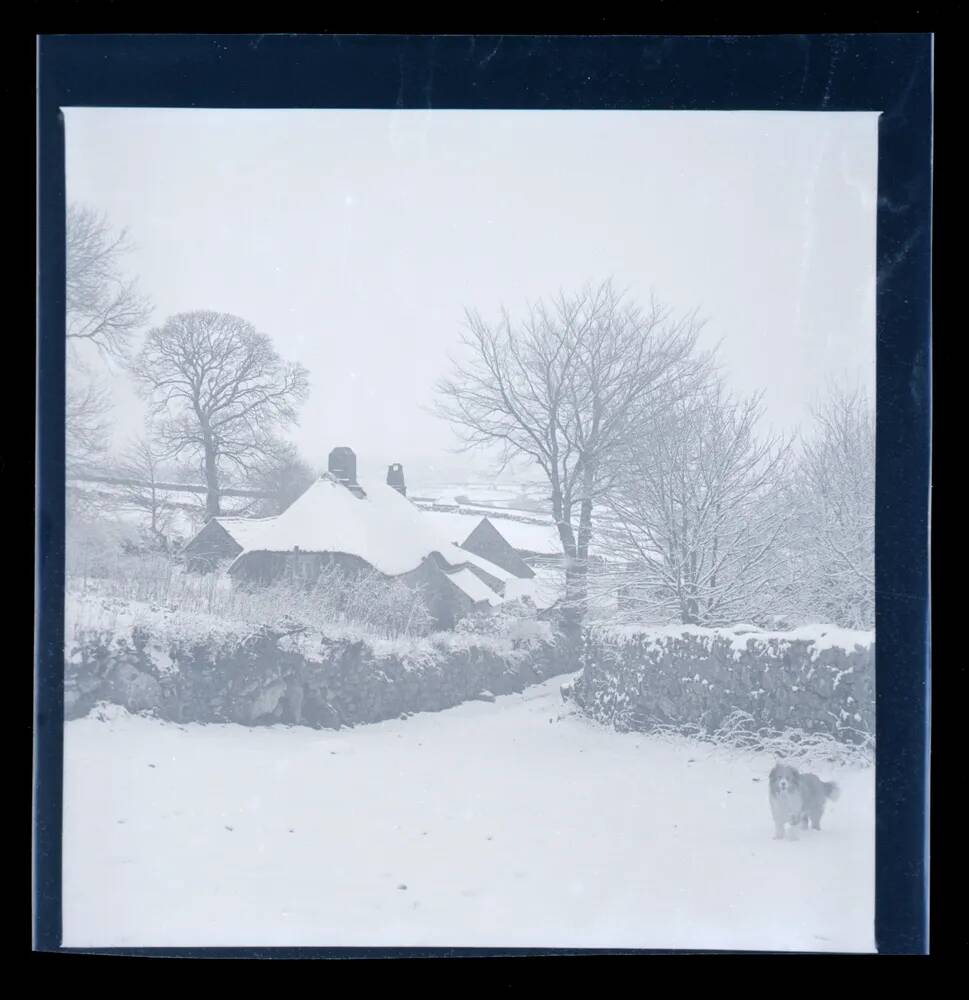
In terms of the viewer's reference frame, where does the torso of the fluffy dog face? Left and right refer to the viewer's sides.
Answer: facing the viewer and to the left of the viewer

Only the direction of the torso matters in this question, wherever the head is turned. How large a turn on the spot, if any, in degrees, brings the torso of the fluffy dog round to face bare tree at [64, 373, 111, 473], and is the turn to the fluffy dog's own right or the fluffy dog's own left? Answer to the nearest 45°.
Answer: approximately 45° to the fluffy dog's own right
